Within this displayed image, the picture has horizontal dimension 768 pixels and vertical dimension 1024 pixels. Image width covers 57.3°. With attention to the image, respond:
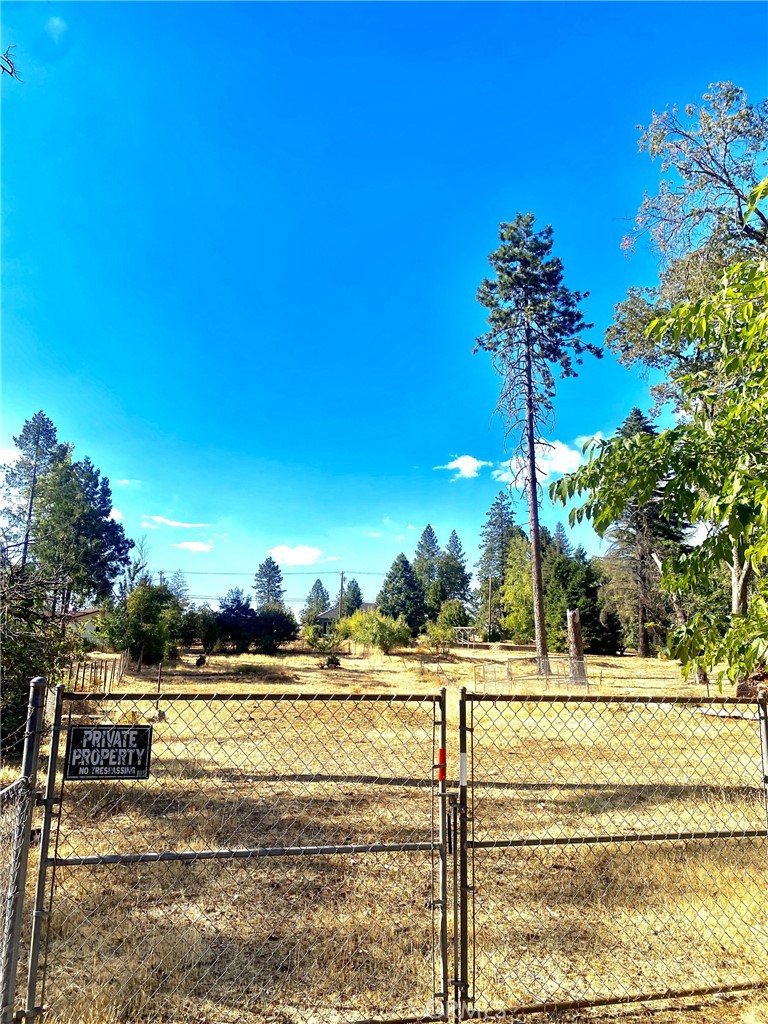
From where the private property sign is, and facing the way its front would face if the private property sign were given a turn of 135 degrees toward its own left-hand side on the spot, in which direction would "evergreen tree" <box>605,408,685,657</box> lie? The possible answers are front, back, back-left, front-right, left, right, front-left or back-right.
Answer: front

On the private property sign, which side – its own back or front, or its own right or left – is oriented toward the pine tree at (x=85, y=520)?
back

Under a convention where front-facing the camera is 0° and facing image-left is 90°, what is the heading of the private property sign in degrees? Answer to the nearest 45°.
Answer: approximately 0°

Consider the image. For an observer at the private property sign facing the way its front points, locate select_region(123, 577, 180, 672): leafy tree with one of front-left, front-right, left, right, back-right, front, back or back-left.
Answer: back

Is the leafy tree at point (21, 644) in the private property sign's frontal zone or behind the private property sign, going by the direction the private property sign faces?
behind

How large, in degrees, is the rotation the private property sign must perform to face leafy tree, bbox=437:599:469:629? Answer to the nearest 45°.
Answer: approximately 135° to its left

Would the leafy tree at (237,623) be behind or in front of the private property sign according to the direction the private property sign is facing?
behind
